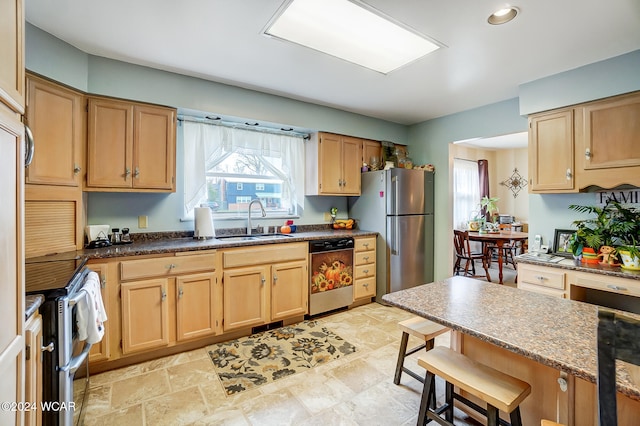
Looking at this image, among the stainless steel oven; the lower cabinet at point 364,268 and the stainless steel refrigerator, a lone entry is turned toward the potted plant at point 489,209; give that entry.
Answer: the stainless steel oven

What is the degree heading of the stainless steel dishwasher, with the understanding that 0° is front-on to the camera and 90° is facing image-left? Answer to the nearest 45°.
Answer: approximately 315°

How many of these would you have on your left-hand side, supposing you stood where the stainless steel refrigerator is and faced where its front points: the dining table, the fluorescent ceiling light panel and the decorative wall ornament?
2

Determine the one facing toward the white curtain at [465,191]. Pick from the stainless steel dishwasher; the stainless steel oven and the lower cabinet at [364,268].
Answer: the stainless steel oven

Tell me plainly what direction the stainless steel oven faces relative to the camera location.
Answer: facing to the right of the viewer

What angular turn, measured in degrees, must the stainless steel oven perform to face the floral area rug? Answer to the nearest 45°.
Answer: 0° — it already faces it

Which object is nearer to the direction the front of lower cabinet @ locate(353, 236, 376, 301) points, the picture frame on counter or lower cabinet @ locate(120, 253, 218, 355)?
the picture frame on counter

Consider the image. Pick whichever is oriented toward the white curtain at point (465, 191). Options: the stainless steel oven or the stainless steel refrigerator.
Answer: the stainless steel oven

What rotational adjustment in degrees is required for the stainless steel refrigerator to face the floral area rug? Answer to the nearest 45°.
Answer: approximately 90° to its right

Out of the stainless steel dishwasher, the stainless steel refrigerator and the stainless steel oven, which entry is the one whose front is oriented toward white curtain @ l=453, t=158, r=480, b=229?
the stainless steel oven
